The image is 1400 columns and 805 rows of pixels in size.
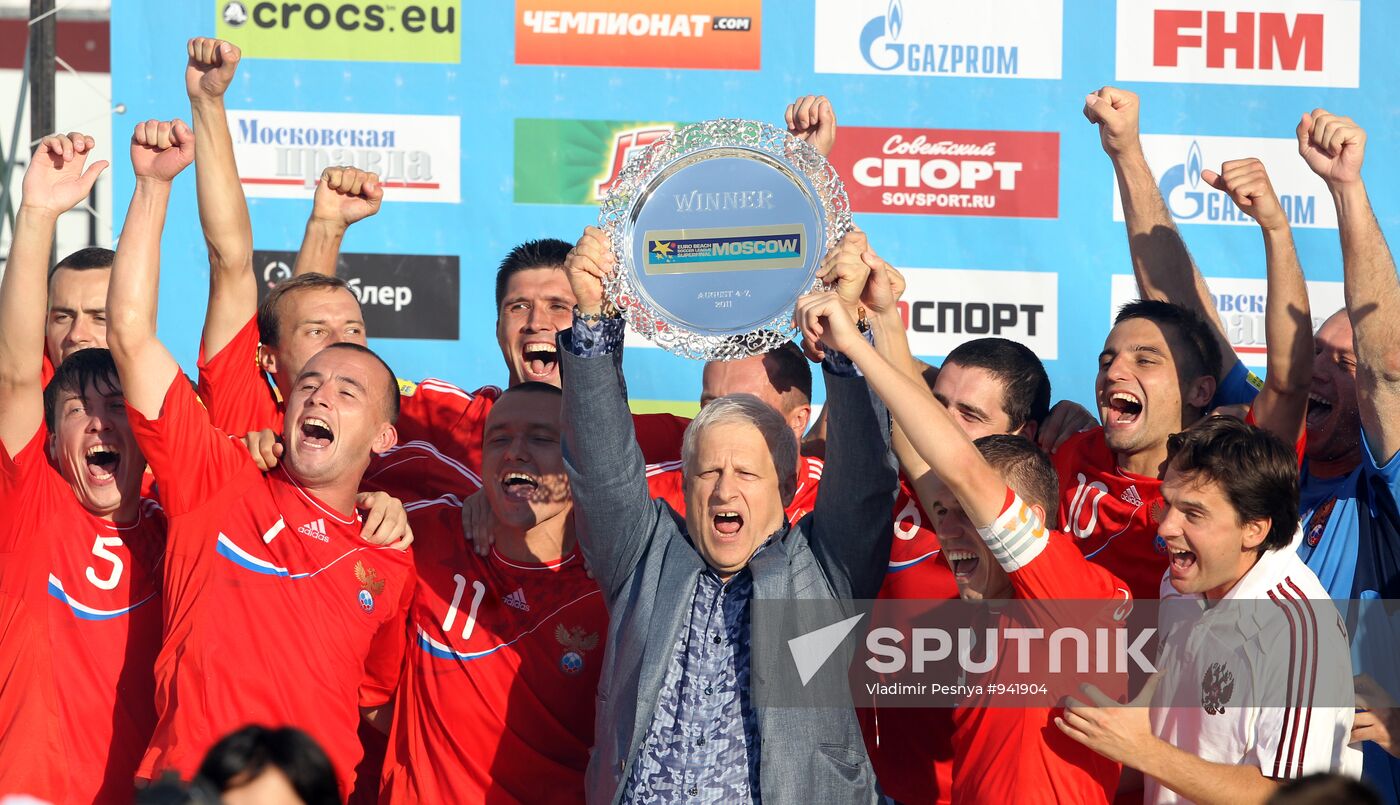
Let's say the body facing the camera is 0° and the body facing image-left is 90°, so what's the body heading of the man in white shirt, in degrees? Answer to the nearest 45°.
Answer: approximately 45°

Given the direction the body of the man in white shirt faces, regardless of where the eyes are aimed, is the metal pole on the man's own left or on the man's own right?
on the man's own right

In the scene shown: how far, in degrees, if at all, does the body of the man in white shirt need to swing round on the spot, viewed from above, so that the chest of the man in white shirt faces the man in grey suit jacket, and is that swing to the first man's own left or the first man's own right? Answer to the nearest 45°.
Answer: approximately 45° to the first man's own right

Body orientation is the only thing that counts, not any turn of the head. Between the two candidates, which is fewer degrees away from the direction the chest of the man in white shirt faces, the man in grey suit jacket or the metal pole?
the man in grey suit jacket
